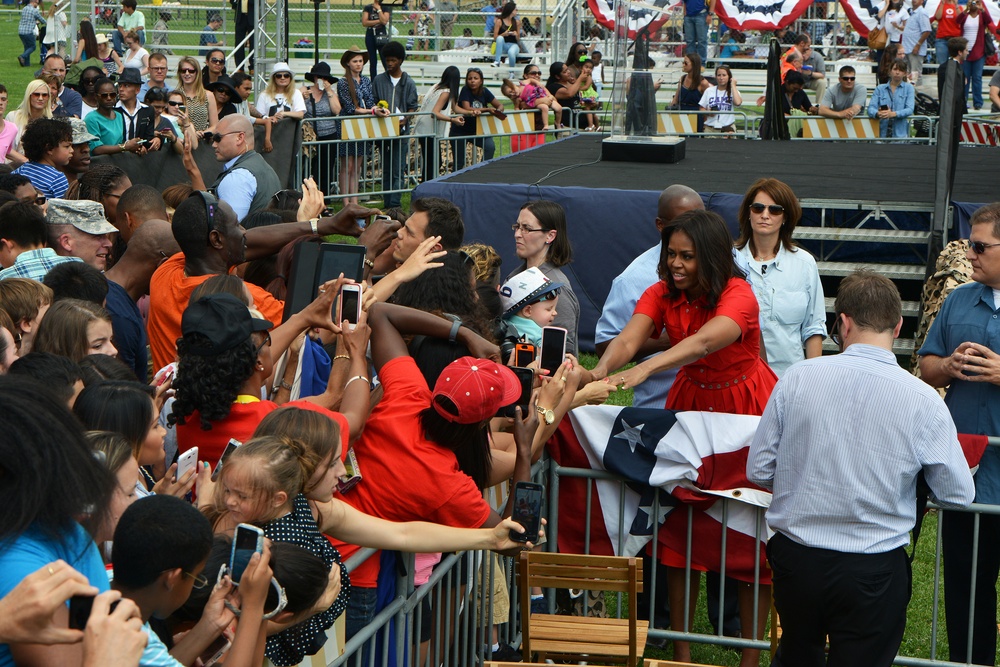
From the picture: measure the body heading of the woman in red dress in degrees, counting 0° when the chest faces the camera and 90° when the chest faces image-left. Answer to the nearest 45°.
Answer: approximately 45°

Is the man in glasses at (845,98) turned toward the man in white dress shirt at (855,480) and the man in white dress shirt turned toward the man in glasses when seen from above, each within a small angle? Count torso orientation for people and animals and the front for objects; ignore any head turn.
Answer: yes

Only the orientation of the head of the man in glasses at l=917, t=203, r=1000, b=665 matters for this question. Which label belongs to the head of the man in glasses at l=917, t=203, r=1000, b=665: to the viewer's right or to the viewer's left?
to the viewer's left

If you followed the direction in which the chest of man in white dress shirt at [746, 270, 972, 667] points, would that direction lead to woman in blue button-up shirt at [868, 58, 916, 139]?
yes

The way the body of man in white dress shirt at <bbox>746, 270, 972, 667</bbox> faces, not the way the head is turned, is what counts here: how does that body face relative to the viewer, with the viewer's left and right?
facing away from the viewer

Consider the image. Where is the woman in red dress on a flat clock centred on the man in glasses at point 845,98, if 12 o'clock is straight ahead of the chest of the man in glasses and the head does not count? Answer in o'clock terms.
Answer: The woman in red dress is roughly at 12 o'clock from the man in glasses.

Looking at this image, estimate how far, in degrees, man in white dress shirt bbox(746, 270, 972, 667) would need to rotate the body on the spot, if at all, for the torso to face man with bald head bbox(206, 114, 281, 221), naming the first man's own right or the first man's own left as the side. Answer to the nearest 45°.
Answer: approximately 45° to the first man's own left
